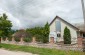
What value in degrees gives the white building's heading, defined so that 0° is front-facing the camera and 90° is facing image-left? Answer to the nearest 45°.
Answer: approximately 0°
